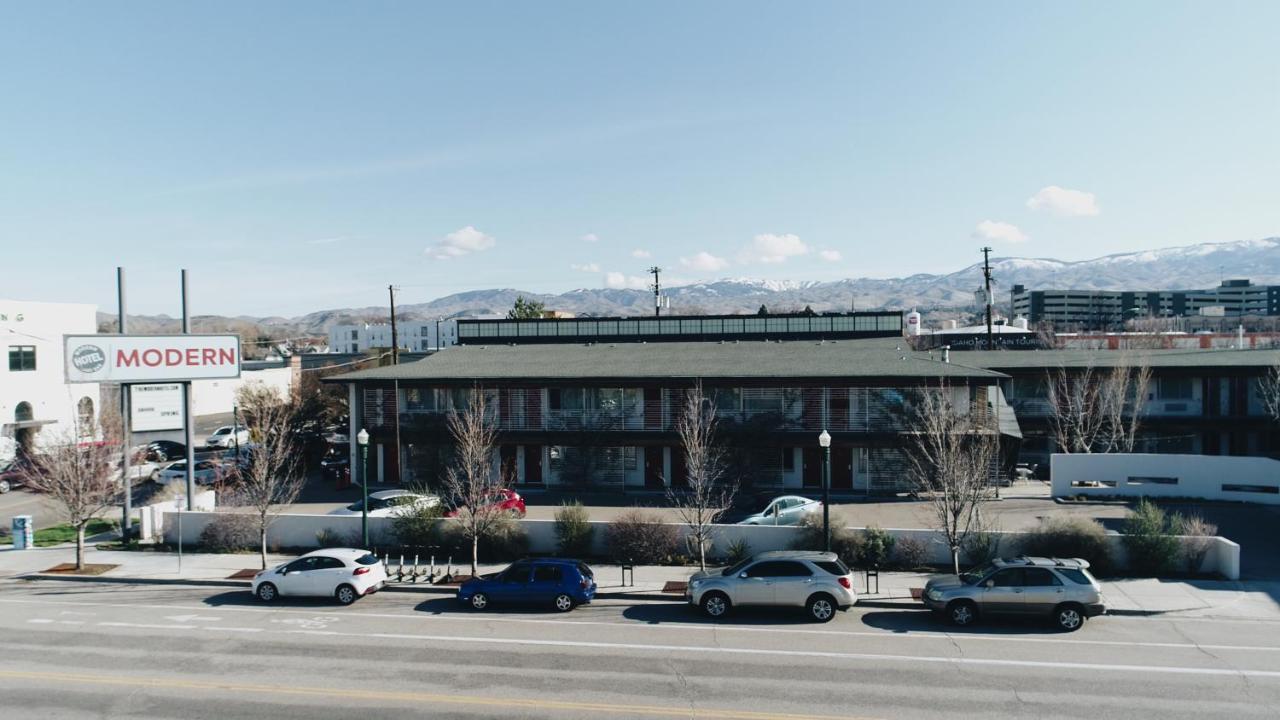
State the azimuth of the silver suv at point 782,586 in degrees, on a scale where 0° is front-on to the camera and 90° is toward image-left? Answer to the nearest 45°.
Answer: approximately 90°

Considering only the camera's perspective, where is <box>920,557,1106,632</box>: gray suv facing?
facing to the left of the viewer

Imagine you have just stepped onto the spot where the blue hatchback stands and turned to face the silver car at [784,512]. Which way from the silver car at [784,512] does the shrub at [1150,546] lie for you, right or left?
right

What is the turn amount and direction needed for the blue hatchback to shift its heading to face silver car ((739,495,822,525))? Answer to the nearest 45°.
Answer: approximately 135° to its right

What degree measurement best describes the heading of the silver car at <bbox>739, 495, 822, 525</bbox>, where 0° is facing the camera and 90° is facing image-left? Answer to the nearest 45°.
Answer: approximately 45°

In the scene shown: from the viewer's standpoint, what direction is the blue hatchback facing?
to the viewer's left

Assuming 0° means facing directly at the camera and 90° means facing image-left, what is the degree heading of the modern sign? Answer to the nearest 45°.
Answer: approximately 0°
